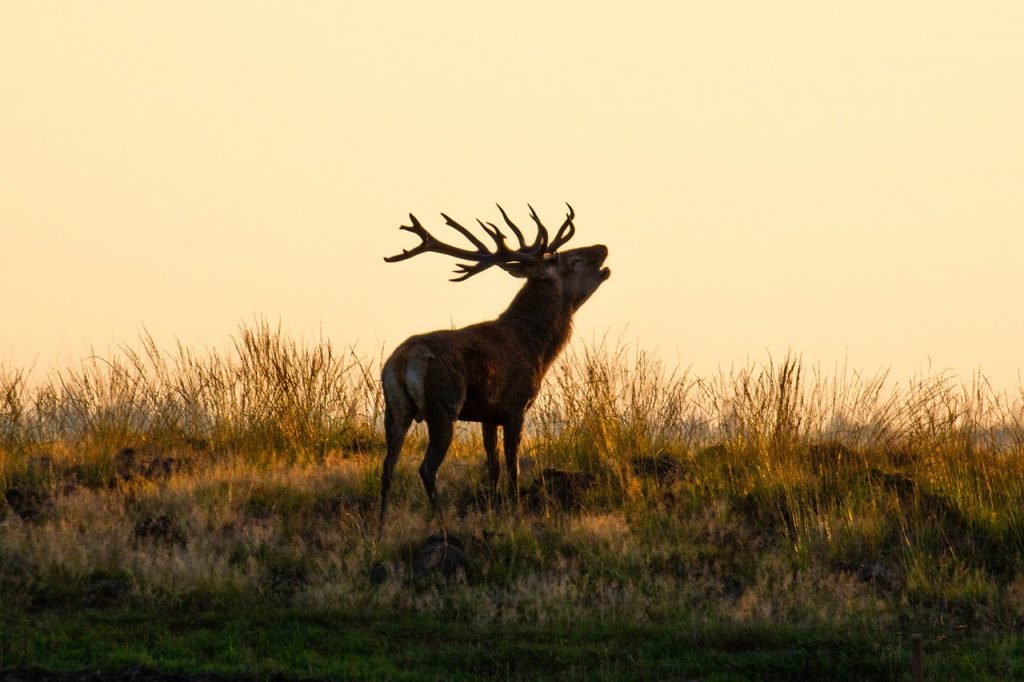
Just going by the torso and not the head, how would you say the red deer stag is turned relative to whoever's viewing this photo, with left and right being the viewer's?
facing away from the viewer and to the right of the viewer
